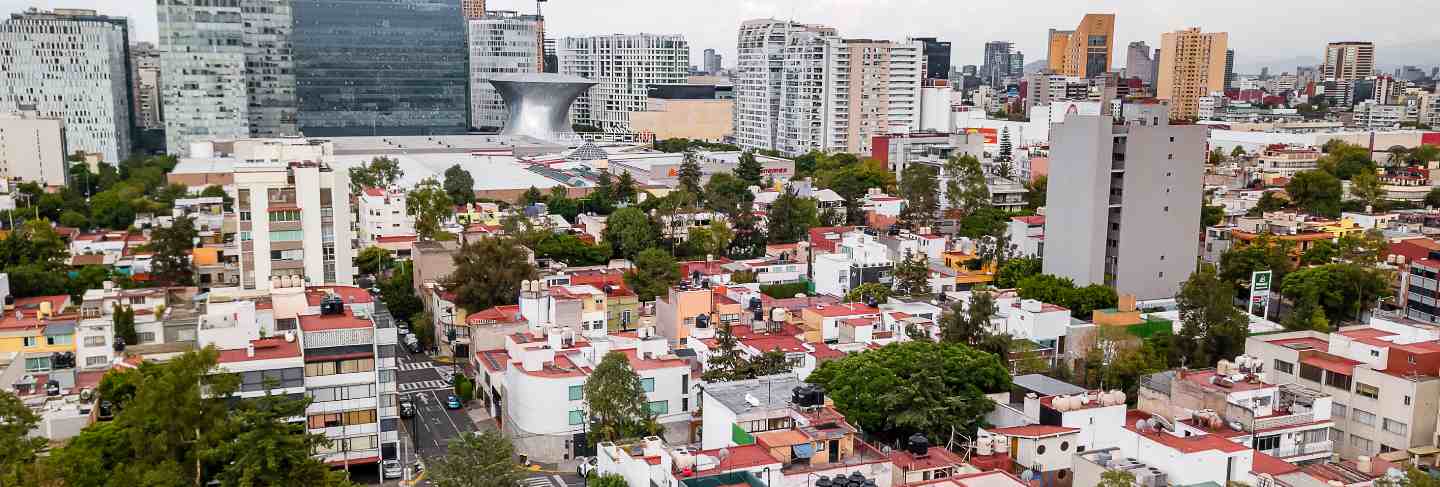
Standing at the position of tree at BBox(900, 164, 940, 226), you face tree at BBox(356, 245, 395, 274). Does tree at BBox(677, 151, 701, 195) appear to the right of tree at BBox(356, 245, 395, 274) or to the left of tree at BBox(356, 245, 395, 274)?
right

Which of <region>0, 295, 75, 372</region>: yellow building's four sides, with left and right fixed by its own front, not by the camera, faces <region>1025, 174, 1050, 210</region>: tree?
left

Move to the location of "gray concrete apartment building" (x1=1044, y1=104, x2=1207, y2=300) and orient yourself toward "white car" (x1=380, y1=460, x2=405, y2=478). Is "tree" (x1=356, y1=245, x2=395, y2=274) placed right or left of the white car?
right

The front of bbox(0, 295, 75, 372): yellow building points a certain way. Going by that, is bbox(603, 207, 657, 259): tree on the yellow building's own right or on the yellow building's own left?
on the yellow building's own left

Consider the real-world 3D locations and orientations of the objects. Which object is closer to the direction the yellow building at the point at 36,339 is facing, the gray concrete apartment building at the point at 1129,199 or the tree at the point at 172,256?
the gray concrete apartment building

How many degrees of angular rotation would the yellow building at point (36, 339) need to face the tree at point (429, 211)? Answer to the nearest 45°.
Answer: approximately 135° to its left

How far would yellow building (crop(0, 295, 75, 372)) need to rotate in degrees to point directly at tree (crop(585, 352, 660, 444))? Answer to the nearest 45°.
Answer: approximately 45° to its left

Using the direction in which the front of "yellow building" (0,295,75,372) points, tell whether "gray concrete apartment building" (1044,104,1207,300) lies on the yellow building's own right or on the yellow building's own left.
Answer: on the yellow building's own left

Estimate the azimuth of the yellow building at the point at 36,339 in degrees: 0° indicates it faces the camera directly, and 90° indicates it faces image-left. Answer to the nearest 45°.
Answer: approximately 0°

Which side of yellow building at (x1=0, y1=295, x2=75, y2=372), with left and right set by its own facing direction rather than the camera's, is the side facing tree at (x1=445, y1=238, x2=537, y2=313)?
left

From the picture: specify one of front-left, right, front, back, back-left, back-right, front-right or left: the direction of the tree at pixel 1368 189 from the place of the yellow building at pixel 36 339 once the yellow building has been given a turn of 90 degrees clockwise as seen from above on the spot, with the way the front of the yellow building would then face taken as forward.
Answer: back
